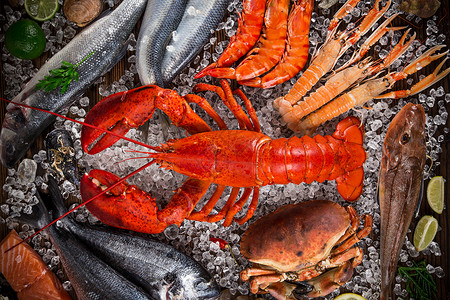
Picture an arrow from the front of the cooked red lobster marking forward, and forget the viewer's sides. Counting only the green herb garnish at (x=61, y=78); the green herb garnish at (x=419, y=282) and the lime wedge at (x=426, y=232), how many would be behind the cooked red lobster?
2

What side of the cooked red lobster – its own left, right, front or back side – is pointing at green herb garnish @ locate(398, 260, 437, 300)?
back

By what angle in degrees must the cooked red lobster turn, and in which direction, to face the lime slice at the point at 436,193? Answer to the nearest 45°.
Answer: approximately 180°

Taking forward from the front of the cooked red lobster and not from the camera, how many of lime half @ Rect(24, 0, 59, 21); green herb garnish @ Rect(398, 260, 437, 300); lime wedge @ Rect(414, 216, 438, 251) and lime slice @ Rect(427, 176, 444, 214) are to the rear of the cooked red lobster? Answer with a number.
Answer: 3

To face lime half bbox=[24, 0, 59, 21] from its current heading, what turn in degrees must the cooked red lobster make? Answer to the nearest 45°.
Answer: approximately 45° to its right

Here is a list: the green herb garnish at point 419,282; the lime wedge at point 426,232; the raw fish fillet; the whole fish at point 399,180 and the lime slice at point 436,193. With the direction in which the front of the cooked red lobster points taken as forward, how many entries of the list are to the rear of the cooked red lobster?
4

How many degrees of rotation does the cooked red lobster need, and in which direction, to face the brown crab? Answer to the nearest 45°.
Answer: approximately 180°

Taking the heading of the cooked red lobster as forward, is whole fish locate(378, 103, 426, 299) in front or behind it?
behind
